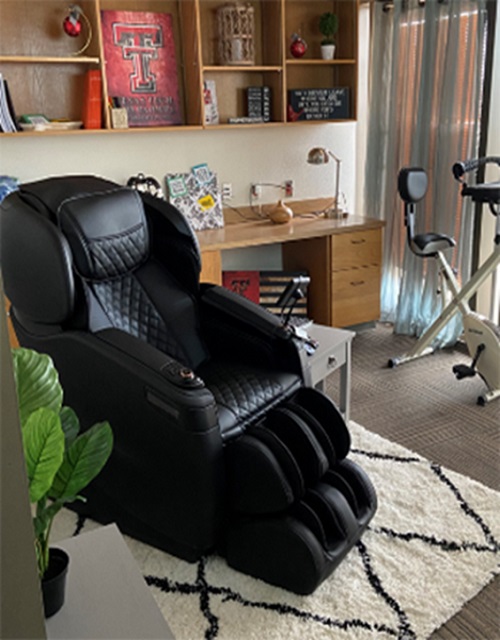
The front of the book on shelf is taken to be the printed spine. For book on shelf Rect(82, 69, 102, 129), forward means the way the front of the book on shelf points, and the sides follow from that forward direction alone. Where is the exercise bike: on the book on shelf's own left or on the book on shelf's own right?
on the book on shelf's own left

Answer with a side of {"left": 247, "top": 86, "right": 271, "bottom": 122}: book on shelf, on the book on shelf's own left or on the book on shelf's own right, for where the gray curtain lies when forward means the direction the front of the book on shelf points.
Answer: on the book on shelf's own left

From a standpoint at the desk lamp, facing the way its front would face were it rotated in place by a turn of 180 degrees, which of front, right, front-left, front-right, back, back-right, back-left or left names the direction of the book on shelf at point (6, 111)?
back-right

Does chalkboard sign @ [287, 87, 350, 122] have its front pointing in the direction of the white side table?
yes

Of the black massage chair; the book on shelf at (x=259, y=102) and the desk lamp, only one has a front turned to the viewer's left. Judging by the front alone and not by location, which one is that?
the desk lamp

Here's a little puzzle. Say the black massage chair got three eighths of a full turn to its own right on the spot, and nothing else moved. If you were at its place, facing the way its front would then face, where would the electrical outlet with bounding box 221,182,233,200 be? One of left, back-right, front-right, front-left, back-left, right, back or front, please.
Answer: right

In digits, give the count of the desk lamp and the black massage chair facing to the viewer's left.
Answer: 1

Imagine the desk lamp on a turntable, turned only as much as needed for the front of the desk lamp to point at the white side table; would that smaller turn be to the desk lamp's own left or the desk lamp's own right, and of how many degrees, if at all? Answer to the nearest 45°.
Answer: approximately 90° to the desk lamp's own left

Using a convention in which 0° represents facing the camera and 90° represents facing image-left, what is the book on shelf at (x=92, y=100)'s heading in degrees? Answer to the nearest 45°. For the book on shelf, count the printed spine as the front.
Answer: approximately 0°

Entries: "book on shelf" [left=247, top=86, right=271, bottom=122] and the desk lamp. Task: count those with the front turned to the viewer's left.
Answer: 1

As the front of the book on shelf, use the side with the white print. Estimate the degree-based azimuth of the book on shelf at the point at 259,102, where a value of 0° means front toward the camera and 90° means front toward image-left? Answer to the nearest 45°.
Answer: approximately 0°
